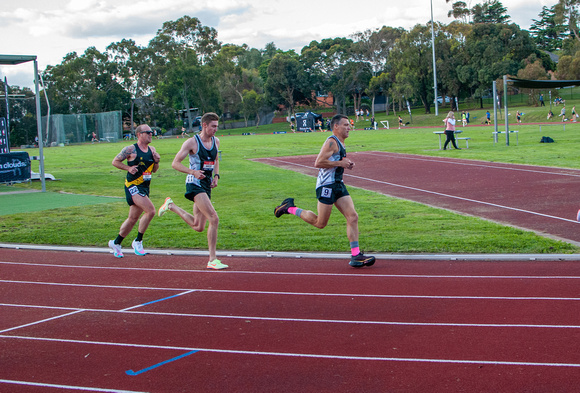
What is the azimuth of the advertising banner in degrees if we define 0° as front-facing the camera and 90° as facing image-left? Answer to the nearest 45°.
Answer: approximately 0°

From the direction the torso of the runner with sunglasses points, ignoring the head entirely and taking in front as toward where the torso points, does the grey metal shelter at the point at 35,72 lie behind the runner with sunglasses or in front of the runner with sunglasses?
behind

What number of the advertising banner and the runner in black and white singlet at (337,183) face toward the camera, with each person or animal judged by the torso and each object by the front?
1
